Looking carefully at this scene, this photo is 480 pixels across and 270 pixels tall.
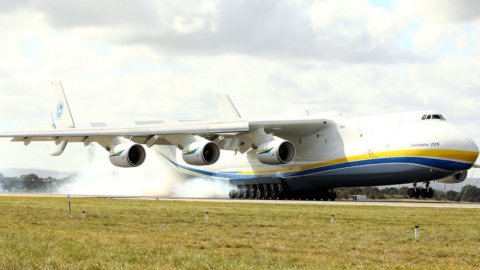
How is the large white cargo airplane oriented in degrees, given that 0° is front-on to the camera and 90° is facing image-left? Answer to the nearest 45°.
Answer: approximately 315°
